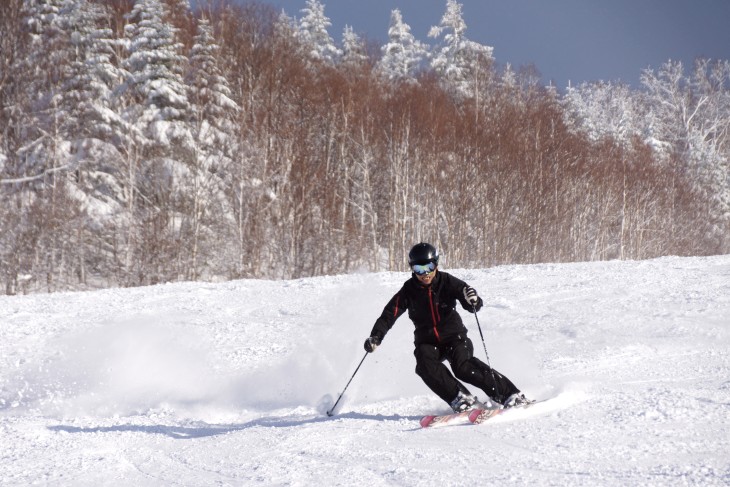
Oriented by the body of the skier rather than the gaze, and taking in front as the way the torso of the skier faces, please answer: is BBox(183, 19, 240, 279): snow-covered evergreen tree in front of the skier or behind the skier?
behind

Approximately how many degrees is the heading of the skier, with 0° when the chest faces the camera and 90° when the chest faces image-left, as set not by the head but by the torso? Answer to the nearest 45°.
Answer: approximately 0°

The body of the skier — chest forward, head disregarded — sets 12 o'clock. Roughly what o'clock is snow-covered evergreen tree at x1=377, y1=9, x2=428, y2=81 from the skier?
The snow-covered evergreen tree is roughly at 6 o'clock from the skier.

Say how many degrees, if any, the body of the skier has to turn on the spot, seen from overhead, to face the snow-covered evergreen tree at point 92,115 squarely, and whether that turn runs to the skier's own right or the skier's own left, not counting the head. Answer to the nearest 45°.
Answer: approximately 135° to the skier's own right

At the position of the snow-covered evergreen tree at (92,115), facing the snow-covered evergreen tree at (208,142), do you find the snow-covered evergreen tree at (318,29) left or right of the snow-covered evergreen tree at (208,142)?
left

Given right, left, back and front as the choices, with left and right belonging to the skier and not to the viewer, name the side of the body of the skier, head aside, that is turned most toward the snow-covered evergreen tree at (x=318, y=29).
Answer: back

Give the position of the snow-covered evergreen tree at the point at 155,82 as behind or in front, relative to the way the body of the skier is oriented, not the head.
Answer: behind

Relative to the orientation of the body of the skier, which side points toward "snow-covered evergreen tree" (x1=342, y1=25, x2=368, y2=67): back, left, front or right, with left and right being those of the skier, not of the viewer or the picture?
back

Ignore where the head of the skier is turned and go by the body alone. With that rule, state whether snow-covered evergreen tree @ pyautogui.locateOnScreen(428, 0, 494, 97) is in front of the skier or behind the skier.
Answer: behind
